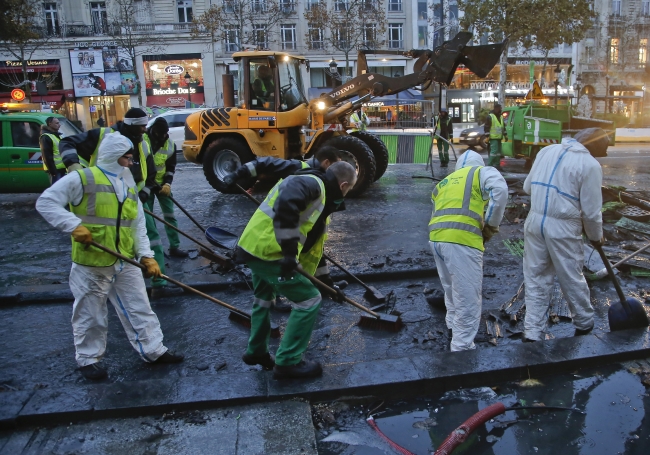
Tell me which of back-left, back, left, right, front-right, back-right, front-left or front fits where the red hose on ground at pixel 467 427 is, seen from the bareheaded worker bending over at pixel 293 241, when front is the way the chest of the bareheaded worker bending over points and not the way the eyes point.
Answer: front-right

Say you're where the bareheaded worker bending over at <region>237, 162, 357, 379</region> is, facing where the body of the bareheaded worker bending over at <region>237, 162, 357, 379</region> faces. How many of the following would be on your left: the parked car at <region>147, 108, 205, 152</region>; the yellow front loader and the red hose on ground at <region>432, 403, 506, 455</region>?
2

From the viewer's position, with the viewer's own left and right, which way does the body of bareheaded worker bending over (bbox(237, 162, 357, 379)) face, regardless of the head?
facing to the right of the viewer

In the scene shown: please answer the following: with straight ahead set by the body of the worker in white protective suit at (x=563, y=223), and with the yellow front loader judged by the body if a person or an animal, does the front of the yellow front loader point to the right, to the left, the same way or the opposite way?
to the right

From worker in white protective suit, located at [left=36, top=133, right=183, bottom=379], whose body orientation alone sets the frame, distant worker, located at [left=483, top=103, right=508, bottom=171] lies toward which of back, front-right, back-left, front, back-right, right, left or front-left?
left

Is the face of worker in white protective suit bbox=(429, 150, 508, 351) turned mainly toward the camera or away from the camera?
away from the camera

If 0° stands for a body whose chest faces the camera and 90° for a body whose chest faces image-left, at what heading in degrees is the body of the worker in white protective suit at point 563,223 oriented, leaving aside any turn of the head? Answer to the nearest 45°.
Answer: approximately 225°

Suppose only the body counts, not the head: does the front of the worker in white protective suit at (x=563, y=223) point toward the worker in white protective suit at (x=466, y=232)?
no

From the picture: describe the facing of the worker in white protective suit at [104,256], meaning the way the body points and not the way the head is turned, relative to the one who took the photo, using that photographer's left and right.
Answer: facing the viewer and to the right of the viewer

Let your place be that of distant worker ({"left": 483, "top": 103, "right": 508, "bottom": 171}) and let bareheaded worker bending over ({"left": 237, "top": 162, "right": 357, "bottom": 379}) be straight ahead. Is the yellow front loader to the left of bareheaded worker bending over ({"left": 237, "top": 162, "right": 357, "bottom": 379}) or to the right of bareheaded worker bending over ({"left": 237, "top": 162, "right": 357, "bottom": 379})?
right
